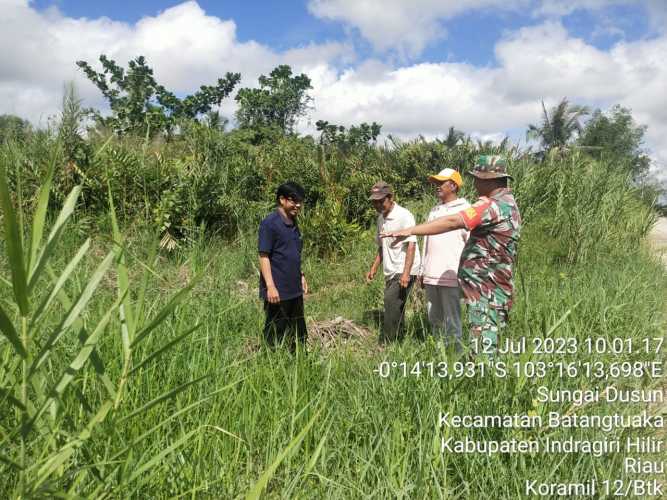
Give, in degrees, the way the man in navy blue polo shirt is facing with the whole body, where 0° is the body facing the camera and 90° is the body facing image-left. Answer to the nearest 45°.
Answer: approximately 315°

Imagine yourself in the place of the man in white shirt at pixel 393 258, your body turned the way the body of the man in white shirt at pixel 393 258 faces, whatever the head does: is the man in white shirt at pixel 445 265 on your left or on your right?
on your left

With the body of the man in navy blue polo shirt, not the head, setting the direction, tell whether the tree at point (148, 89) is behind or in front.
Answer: behind

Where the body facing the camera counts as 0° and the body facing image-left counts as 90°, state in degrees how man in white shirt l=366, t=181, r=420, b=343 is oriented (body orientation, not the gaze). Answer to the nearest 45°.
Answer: approximately 45°

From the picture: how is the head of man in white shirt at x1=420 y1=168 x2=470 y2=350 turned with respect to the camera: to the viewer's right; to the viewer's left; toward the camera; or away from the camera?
to the viewer's left

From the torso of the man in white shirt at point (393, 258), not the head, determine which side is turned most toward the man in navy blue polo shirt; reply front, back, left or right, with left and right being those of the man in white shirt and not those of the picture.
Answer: front

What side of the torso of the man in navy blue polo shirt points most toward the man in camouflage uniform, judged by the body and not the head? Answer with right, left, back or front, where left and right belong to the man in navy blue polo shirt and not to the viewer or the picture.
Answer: front

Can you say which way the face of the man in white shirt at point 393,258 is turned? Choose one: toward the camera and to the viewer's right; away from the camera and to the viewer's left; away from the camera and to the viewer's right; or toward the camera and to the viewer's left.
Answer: toward the camera and to the viewer's left

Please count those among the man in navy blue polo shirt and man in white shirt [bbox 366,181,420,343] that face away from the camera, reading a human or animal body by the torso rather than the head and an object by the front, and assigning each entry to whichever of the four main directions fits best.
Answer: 0
